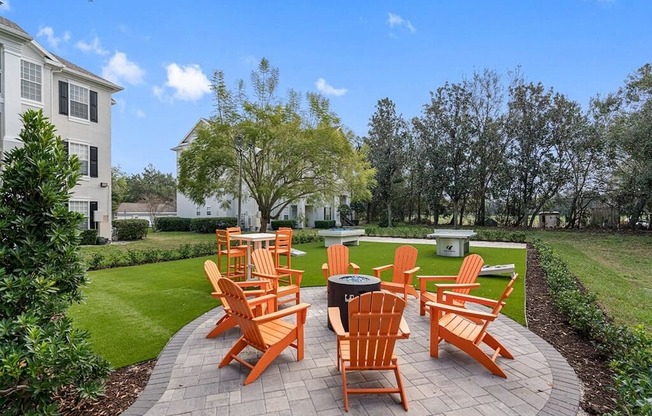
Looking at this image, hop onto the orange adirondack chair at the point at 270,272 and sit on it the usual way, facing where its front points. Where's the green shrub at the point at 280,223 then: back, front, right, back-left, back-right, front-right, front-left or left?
back-left

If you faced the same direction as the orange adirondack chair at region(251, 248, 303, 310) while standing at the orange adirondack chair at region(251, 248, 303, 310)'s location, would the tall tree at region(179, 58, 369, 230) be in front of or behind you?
behind

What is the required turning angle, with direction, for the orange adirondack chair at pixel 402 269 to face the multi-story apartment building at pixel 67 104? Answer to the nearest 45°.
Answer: approximately 90° to its right

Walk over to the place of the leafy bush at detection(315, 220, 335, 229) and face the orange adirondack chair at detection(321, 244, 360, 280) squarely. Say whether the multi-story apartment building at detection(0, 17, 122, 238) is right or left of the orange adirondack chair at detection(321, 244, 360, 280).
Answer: right

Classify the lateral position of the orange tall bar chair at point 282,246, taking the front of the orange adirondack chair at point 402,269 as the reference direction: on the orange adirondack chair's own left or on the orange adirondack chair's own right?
on the orange adirondack chair's own right

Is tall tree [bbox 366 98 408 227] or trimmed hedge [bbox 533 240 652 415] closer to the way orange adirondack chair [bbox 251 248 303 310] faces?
the trimmed hedge

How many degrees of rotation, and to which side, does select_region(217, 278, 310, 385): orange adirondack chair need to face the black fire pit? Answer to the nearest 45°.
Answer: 0° — it already faces it

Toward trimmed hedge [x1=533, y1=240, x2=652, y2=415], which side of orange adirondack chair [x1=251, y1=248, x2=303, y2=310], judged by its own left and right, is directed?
front

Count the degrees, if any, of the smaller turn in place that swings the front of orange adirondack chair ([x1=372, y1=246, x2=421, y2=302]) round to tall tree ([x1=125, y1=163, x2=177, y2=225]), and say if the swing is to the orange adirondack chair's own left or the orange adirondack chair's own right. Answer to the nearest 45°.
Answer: approximately 90° to the orange adirondack chair's own right

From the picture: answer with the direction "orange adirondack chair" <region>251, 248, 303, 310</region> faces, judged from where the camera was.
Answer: facing the viewer and to the right of the viewer

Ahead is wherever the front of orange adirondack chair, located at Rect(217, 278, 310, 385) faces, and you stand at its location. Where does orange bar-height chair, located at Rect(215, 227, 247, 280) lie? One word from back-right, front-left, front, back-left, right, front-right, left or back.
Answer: front-left

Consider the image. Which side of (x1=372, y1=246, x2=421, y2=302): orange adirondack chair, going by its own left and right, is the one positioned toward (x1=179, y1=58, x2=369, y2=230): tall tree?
right

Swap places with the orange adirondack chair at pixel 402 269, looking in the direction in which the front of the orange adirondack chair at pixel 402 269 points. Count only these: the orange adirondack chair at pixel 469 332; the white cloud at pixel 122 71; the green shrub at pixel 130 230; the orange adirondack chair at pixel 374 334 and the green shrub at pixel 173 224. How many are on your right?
3

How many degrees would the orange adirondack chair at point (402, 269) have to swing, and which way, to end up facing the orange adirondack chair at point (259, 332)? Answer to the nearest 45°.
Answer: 0° — it already faces it

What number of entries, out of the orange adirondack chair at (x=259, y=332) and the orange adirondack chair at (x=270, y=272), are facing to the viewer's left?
0

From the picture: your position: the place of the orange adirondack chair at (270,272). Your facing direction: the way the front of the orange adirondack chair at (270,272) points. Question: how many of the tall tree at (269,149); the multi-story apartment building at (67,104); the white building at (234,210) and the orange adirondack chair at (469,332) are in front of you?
1

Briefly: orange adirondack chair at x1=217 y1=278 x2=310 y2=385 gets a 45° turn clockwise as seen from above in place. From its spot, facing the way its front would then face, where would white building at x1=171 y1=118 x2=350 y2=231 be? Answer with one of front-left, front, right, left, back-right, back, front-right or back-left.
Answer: left

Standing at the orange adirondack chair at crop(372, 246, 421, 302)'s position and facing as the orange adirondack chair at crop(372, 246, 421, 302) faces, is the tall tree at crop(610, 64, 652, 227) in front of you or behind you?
behind

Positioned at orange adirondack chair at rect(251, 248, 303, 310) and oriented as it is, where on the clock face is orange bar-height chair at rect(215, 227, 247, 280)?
orange bar-height chair at rect(215, 227, 247, 280) is roughly at 7 o'clock from orange adirondack chair at rect(251, 248, 303, 310).

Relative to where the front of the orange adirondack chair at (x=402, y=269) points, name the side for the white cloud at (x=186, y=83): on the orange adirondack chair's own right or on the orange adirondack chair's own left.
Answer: on the orange adirondack chair's own right
